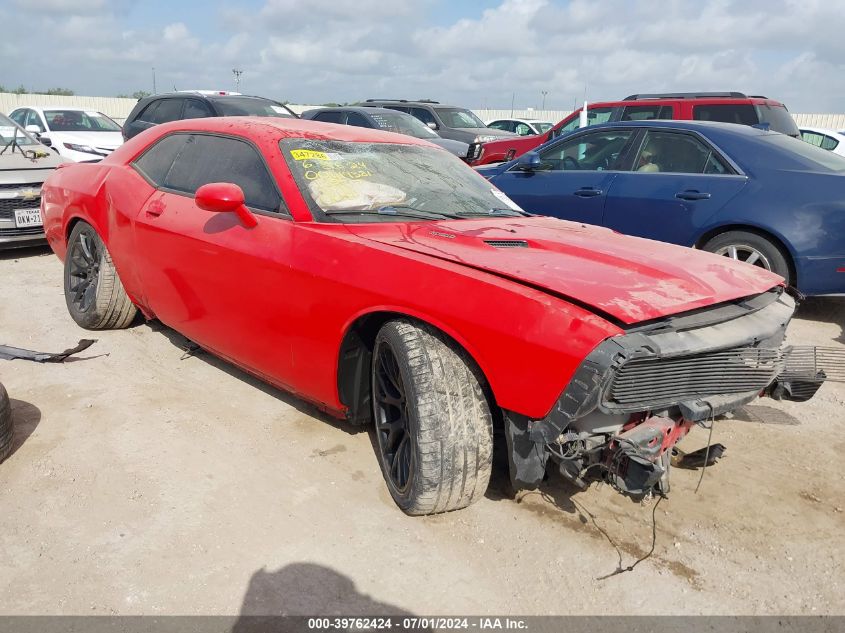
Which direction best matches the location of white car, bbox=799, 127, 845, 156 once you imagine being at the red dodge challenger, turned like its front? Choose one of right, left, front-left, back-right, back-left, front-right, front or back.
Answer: left

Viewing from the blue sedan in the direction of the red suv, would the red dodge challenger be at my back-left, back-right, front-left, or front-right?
back-left

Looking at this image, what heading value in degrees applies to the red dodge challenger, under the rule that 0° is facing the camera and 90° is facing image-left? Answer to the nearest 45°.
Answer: approximately 315°

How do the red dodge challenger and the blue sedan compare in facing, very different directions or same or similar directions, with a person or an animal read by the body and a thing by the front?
very different directions

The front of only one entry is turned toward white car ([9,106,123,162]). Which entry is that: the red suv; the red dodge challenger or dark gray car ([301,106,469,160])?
the red suv

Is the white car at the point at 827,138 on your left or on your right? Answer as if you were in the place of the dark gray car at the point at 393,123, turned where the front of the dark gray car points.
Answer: on your left

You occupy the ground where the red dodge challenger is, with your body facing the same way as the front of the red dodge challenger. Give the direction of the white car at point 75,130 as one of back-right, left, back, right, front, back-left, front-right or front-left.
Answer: back

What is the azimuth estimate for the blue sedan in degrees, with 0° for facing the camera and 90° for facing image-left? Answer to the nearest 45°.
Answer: approximately 90°

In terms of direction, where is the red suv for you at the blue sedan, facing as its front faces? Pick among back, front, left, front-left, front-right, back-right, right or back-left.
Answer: right

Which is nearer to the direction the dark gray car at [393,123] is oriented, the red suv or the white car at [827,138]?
the red suv

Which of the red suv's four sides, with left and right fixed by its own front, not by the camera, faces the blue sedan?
left

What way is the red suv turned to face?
to the viewer's left
